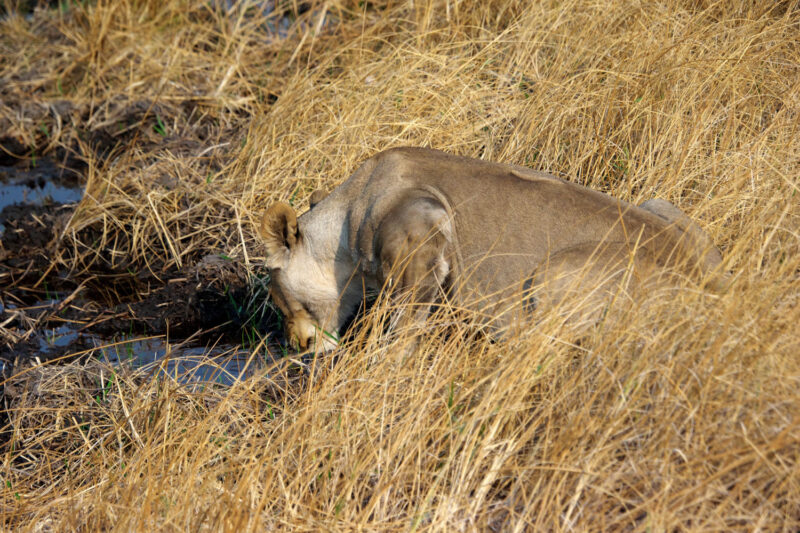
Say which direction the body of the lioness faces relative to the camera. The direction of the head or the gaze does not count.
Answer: to the viewer's left
